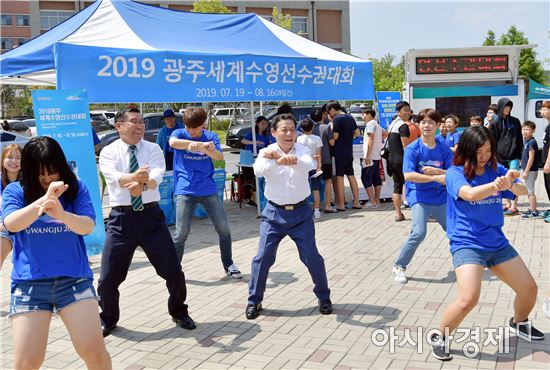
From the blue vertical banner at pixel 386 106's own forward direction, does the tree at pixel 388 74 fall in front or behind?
behind

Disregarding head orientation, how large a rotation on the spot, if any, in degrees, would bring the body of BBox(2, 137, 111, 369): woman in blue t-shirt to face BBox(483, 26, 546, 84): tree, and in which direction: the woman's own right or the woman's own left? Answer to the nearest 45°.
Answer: approximately 135° to the woman's own left

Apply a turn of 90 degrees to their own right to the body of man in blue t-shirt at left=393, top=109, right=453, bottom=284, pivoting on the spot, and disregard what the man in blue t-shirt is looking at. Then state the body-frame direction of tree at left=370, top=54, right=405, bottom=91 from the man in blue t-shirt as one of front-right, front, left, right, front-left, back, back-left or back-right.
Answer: right

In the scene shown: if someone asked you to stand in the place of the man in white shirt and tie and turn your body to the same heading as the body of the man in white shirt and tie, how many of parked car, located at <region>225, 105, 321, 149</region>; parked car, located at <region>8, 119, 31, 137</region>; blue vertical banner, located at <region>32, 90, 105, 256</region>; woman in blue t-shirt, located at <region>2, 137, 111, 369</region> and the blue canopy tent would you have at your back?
4

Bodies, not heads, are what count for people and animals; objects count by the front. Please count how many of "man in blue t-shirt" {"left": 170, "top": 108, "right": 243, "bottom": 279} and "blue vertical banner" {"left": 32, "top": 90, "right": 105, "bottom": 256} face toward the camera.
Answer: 2

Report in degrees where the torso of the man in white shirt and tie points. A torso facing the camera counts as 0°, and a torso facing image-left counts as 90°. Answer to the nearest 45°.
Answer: approximately 0°

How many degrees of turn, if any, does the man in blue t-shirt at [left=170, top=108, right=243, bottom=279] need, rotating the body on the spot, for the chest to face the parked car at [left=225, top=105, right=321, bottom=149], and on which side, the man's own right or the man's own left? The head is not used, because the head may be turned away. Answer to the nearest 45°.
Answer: approximately 180°
